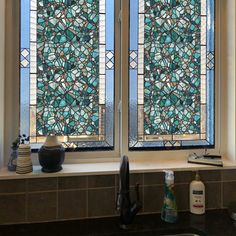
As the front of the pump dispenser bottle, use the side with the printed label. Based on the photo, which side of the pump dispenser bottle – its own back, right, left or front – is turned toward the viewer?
front

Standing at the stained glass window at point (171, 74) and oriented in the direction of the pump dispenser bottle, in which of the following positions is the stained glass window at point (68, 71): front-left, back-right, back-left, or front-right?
back-right

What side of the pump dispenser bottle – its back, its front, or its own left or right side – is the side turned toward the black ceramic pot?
right

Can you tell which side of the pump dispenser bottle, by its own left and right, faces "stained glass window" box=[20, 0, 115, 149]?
right
